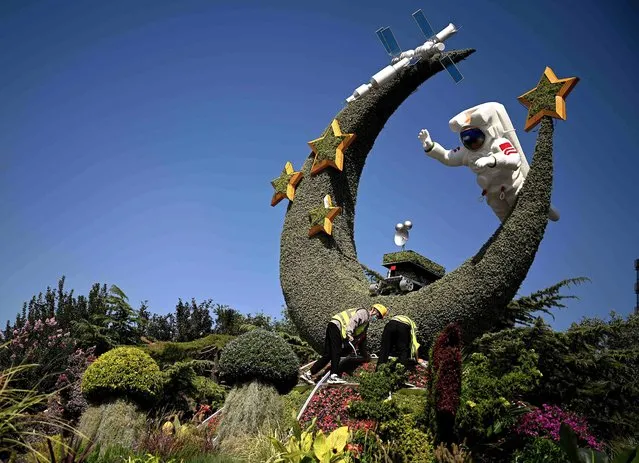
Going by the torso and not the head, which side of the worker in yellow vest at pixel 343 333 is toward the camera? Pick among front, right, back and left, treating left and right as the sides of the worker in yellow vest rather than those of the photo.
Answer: right

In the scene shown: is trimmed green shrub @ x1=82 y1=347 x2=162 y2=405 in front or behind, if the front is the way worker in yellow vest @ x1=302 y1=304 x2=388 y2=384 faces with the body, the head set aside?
behind

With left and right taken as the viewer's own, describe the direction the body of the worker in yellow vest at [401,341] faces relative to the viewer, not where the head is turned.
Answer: facing away from the viewer and to the right of the viewer

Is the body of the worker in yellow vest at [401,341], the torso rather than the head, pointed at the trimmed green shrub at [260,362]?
no

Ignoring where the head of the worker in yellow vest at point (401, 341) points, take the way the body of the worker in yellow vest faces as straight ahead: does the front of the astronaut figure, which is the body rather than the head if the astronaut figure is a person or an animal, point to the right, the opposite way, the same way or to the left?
the opposite way

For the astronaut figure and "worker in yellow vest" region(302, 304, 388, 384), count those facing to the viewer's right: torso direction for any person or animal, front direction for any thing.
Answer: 1

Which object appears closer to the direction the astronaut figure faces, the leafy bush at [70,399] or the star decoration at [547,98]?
the leafy bush

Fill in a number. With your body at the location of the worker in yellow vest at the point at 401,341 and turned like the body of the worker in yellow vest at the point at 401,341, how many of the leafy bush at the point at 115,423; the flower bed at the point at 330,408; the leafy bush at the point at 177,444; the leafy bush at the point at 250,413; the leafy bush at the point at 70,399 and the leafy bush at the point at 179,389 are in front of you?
0

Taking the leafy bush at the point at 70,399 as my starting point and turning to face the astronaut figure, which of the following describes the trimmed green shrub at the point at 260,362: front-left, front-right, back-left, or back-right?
front-right

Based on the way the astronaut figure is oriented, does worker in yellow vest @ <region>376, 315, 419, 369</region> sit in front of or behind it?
in front

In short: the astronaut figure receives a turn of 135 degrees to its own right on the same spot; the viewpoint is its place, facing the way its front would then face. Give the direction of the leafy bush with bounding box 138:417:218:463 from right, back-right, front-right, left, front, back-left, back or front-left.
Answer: back-left

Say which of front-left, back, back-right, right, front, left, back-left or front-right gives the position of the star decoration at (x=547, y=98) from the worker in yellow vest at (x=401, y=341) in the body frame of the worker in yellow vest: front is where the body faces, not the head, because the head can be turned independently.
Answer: front-right

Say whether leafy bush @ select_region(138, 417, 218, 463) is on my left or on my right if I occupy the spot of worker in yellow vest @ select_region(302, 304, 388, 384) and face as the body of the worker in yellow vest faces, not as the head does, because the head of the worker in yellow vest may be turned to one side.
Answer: on my right

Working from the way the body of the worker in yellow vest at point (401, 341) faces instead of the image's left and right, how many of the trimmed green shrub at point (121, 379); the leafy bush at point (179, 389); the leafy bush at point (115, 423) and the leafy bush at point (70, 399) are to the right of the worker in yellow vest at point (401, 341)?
0

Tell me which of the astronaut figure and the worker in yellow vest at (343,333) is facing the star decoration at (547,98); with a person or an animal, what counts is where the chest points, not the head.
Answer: the worker in yellow vest

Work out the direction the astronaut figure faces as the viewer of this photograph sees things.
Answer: facing the viewer and to the left of the viewer

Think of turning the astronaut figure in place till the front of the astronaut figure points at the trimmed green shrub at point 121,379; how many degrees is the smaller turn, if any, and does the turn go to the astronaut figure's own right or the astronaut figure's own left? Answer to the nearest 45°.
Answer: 0° — it already faces it
